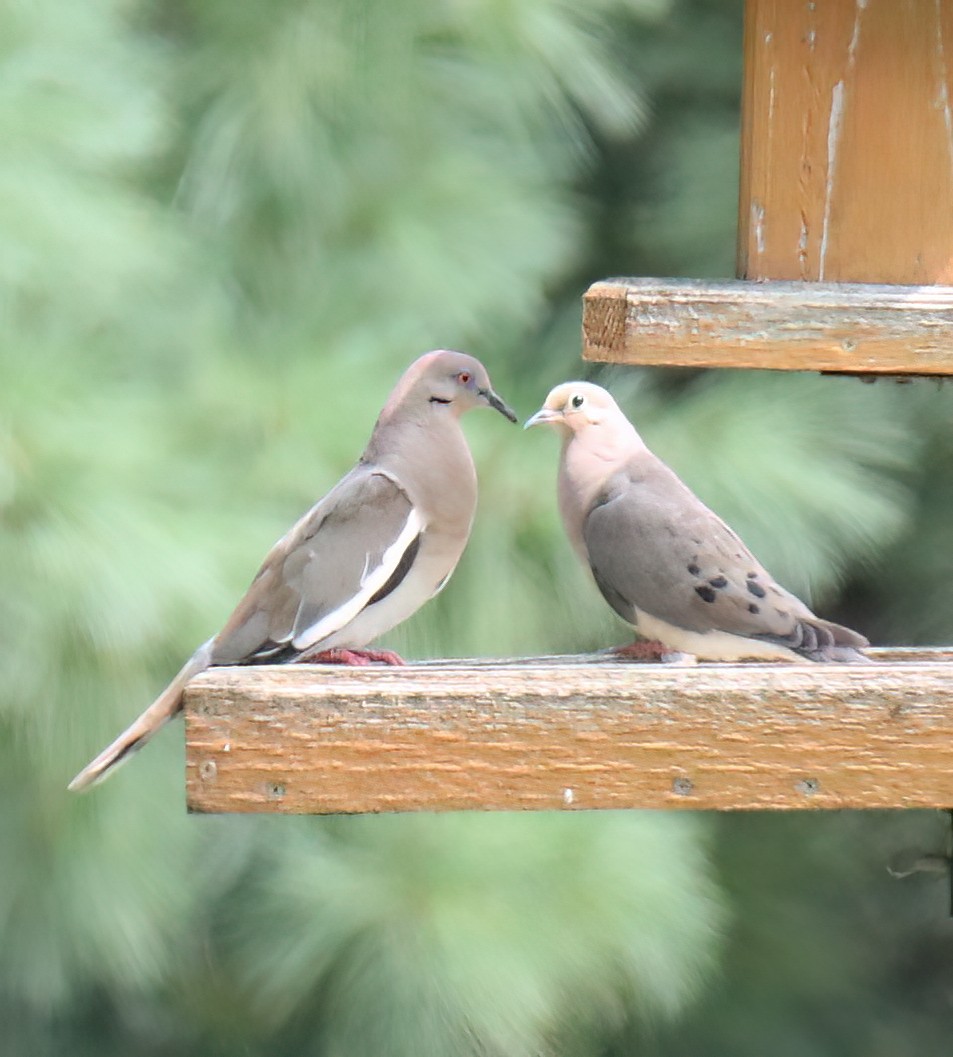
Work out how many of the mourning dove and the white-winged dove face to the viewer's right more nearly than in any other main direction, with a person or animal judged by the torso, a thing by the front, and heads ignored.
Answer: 1

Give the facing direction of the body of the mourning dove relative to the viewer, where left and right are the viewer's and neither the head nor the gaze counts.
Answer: facing to the left of the viewer

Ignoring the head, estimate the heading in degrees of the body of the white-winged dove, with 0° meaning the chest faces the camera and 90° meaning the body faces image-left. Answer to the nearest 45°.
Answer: approximately 270°

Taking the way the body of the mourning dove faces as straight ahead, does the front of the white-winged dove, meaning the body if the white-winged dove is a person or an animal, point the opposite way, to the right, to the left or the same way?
the opposite way
